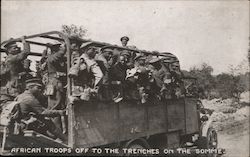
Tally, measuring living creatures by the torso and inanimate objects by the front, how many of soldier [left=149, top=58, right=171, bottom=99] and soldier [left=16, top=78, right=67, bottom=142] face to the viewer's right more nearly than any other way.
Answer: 1

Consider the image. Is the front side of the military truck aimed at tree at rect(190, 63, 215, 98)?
yes

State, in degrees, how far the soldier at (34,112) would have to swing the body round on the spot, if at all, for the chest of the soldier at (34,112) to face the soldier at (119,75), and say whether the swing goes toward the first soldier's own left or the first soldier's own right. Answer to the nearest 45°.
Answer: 0° — they already face them

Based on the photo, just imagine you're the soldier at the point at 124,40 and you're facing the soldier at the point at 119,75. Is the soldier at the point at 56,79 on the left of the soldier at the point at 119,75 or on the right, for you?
right

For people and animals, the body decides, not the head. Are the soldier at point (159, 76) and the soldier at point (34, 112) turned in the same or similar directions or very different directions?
very different directions

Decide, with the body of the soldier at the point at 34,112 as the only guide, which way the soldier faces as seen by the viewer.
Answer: to the viewer's right
